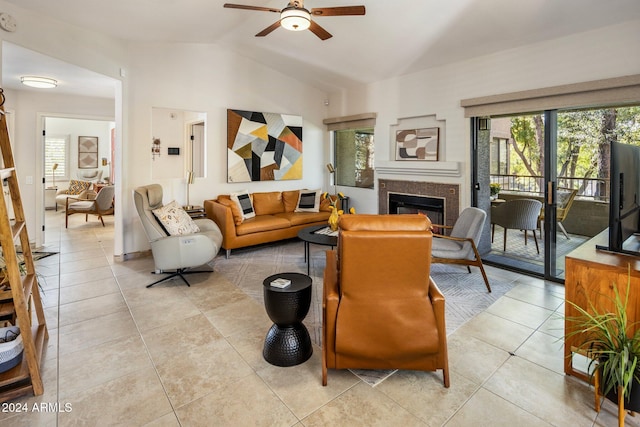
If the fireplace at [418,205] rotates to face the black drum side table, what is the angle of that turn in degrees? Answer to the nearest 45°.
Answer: approximately 45° to its left

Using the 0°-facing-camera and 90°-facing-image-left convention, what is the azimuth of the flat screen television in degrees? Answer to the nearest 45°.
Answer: approximately 135°

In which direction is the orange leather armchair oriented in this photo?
away from the camera

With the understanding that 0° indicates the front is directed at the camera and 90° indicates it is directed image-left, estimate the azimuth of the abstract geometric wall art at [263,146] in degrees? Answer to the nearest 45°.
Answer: approximately 315°

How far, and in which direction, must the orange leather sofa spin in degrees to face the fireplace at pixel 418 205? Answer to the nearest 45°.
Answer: approximately 45° to its left

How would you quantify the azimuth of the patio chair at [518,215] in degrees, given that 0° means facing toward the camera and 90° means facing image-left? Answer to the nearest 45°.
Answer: approximately 135°
